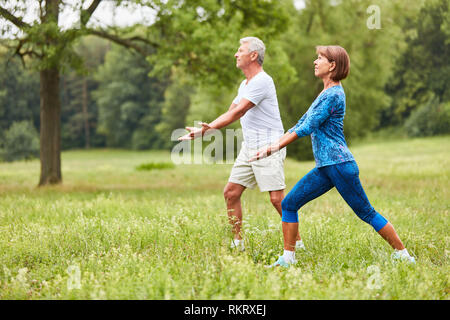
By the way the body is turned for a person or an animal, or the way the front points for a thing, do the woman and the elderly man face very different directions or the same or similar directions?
same or similar directions

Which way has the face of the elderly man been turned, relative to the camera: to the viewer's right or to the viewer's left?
to the viewer's left

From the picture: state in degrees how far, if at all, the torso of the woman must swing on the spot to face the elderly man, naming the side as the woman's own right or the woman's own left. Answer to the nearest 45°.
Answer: approximately 45° to the woman's own right

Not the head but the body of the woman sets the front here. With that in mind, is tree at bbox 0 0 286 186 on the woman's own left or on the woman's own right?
on the woman's own right

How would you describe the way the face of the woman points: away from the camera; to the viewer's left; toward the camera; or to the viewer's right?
to the viewer's left

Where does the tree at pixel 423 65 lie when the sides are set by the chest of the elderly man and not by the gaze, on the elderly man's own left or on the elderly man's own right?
on the elderly man's own right

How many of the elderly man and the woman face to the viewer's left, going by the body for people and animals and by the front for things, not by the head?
2

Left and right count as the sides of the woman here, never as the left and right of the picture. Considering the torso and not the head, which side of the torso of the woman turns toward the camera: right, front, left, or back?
left

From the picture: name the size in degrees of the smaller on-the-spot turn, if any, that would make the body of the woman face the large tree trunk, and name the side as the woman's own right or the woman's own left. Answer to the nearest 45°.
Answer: approximately 45° to the woman's own right

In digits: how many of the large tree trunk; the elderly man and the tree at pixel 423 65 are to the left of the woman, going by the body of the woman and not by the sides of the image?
0

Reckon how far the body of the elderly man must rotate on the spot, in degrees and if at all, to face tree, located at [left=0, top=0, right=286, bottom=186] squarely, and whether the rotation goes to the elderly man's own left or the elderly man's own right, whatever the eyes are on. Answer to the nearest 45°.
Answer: approximately 90° to the elderly man's own right

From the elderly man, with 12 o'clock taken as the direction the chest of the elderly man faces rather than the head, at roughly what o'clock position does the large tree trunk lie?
The large tree trunk is roughly at 2 o'clock from the elderly man.

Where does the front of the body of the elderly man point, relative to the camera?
to the viewer's left

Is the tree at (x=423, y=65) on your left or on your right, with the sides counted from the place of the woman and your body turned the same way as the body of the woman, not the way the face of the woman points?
on your right
